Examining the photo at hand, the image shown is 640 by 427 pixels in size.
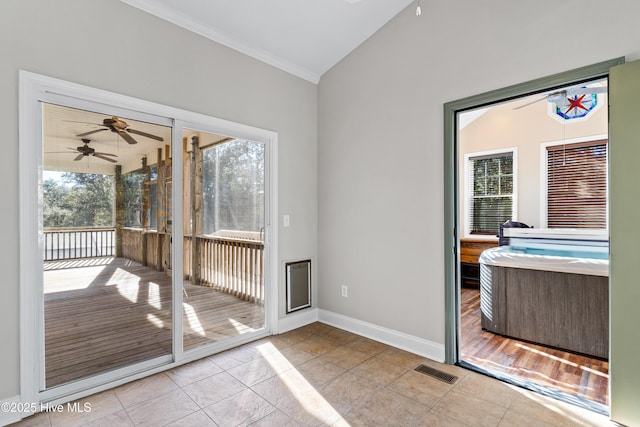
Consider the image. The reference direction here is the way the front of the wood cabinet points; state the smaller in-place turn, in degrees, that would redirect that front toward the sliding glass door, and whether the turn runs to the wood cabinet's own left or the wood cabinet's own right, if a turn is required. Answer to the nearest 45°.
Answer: approximately 45° to the wood cabinet's own right

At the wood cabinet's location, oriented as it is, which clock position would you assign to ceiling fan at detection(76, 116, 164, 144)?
The ceiling fan is roughly at 1 o'clock from the wood cabinet.

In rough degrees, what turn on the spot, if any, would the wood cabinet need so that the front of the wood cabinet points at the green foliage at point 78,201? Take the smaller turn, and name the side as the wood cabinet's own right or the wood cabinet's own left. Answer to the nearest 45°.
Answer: approximately 45° to the wood cabinet's own right

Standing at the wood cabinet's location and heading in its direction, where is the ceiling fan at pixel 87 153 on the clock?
The ceiling fan is roughly at 1 o'clock from the wood cabinet.

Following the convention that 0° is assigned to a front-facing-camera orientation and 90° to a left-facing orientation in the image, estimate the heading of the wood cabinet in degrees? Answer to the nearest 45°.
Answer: approximately 0°

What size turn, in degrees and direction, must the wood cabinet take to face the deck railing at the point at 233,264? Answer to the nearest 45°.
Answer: approximately 45° to its right

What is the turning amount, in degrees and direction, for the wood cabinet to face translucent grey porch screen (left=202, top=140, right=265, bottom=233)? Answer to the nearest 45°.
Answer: approximately 45° to its right
